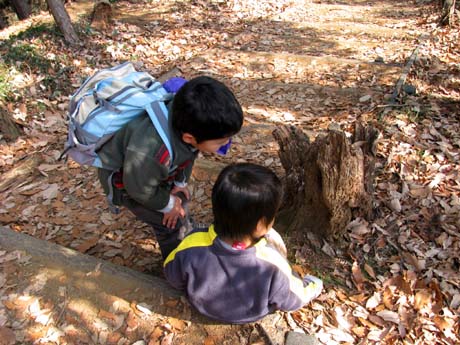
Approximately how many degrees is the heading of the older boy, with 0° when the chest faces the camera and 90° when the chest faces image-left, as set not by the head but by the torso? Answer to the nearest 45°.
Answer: approximately 270°

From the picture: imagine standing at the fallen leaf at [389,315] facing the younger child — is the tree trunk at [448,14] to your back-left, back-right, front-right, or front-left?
back-right

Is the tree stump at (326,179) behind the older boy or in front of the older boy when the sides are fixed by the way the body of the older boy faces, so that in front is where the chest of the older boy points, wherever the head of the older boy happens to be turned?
in front

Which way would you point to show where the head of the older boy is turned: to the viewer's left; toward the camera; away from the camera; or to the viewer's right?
to the viewer's right

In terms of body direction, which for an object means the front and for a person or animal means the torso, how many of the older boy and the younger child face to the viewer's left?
0

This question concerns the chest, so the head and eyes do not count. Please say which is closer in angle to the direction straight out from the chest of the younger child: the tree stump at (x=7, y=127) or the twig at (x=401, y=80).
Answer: the twig

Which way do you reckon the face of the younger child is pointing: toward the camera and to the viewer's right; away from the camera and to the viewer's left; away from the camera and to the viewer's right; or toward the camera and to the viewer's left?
away from the camera and to the viewer's right

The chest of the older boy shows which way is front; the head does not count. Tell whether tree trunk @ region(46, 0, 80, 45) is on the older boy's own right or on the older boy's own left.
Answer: on the older boy's own left

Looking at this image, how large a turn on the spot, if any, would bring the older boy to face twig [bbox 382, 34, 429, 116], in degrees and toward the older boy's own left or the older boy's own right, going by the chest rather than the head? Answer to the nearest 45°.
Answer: approximately 45° to the older boy's own left

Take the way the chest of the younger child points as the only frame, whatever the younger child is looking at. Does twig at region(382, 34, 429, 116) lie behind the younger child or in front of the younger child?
in front

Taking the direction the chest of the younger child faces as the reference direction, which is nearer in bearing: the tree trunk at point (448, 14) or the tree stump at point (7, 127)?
the tree trunk

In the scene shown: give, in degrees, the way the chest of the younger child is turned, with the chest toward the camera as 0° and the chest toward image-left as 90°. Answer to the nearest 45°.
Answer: approximately 225°
